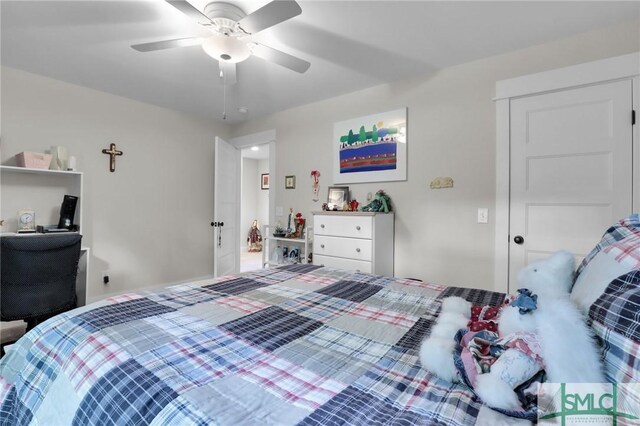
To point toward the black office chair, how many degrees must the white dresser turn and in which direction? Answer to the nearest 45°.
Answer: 0° — it already faces it

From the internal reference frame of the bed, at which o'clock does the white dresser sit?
The white dresser is roughly at 2 o'clock from the bed.

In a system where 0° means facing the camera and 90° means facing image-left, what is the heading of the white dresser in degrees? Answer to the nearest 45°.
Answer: approximately 45°

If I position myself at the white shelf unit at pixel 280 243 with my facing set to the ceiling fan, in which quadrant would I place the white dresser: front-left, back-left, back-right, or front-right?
front-left

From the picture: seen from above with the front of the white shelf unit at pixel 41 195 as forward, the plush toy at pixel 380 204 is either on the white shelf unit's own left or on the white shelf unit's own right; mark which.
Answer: on the white shelf unit's own left

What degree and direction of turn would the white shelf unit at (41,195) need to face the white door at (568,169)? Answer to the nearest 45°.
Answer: approximately 45° to its left

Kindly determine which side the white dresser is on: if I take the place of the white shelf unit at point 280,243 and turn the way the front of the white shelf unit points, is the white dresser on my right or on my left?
on my left

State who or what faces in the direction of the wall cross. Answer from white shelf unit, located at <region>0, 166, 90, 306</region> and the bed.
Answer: the bed

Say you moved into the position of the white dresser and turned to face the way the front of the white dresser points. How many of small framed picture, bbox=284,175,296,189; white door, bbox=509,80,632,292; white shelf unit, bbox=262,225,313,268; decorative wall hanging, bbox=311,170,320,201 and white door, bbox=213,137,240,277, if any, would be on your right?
4

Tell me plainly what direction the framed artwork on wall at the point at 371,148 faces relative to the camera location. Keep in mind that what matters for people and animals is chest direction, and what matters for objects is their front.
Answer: facing the viewer and to the left of the viewer

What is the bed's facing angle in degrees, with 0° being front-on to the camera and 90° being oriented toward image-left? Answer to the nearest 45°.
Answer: approximately 135°

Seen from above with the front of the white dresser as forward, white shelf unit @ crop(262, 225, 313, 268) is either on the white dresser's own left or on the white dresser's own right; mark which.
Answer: on the white dresser's own right

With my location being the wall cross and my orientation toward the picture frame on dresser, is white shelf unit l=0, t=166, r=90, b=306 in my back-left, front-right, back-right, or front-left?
back-right
